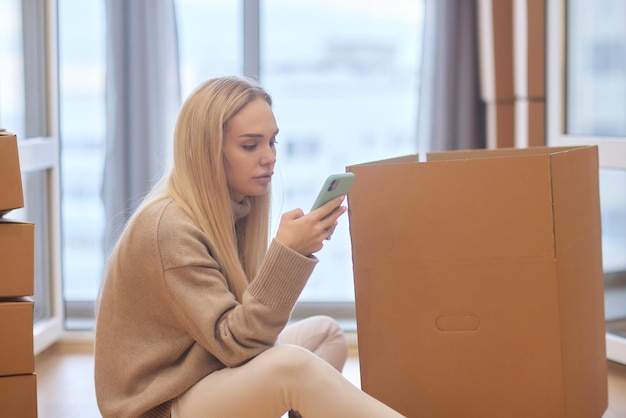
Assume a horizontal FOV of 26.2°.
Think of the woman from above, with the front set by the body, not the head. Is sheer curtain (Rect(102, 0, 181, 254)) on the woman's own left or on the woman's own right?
on the woman's own left

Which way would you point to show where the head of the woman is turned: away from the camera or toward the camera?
toward the camera

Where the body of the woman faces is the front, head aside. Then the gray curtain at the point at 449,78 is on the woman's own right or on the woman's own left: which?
on the woman's own left

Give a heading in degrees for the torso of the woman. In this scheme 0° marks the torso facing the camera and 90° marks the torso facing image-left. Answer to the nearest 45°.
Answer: approximately 270°

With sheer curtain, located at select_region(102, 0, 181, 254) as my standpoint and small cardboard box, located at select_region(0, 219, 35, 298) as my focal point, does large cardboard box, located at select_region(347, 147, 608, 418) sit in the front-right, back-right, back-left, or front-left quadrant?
front-left
